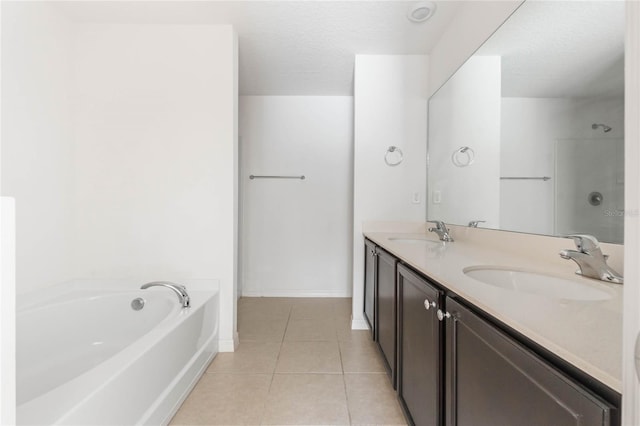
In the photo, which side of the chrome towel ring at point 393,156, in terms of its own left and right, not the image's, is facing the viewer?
front

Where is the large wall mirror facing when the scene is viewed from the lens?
facing the viewer and to the left of the viewer

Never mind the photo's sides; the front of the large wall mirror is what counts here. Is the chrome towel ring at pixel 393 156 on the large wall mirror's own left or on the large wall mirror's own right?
on the large wall mirror's own right

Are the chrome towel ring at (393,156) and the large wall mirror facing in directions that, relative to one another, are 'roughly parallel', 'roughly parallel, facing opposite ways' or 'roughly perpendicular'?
roughly perpendicular

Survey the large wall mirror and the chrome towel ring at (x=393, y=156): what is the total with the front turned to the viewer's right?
0

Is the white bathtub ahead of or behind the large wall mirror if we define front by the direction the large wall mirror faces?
ahead

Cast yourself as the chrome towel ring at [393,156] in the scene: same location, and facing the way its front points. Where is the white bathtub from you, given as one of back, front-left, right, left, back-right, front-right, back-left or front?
front-right

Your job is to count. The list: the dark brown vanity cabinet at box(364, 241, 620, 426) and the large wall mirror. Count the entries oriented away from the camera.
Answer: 0

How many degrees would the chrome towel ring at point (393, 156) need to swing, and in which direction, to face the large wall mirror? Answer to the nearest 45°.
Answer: approximately 45° to its left

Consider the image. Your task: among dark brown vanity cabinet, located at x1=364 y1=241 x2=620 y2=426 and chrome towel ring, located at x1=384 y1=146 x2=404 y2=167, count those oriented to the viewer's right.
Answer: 0
